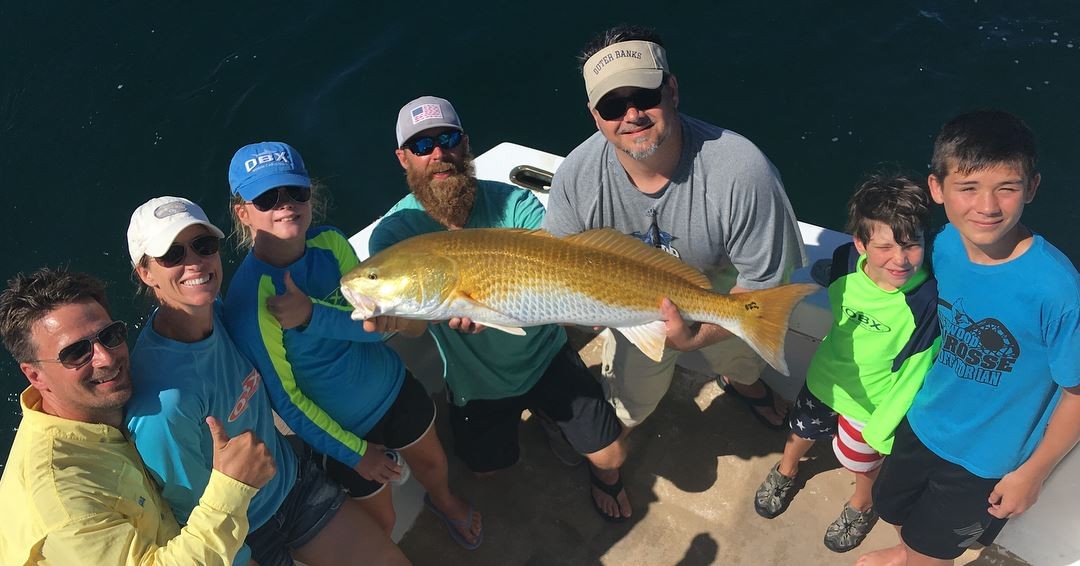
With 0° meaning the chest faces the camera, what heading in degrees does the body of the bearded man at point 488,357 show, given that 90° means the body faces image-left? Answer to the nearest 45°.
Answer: approximately 0°

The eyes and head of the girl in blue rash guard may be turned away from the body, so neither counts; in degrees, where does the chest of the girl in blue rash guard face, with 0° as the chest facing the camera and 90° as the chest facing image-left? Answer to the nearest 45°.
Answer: approximately 315°

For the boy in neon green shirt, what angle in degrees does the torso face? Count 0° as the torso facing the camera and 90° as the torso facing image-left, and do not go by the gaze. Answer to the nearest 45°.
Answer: approximately 0°

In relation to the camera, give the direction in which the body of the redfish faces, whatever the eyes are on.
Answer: to the viewer's left

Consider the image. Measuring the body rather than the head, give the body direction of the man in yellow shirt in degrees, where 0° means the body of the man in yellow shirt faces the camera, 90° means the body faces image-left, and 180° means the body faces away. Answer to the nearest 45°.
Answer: approximately 315°

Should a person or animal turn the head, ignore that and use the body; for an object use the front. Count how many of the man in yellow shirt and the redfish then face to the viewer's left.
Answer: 1

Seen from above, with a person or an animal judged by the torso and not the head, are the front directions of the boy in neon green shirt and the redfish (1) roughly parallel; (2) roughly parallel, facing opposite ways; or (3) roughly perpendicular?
roughly perpendicular
